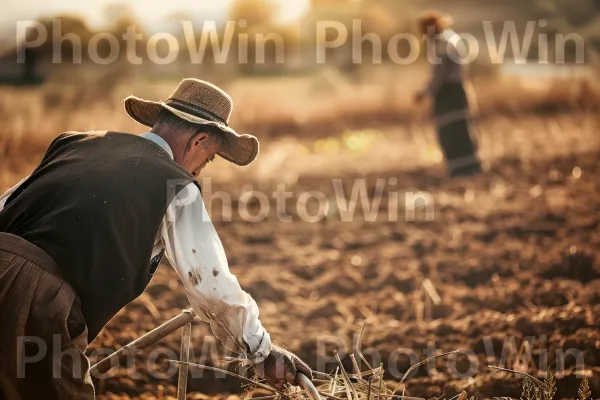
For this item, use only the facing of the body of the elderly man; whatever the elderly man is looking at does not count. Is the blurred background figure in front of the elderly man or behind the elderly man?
in front

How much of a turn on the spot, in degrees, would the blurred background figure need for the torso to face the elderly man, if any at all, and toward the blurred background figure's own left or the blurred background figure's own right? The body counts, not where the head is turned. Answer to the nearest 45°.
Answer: approximately 90° to the blurred background figure's own left

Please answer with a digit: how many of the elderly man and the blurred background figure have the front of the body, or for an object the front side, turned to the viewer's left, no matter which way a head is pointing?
1

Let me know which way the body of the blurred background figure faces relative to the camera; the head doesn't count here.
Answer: to the viewer's left

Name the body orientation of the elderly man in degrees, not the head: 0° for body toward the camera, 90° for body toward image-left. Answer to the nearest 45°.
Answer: approximately 225°

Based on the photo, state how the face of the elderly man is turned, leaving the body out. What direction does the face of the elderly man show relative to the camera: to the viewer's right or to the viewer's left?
to the viewer's right
